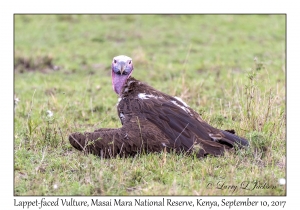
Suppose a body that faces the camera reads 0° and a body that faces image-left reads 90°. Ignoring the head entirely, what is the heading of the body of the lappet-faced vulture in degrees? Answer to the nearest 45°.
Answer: approximately 90°
